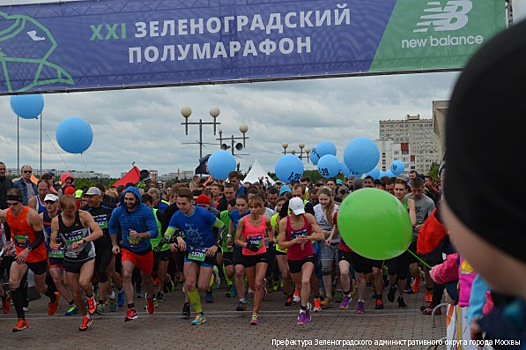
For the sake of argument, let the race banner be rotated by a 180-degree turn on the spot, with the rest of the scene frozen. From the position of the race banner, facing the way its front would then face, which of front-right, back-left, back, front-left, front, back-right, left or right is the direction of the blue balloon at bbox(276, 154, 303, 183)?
front

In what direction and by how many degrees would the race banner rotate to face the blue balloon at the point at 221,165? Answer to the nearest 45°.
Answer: approximately 180°

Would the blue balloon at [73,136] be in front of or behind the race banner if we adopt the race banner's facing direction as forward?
behind

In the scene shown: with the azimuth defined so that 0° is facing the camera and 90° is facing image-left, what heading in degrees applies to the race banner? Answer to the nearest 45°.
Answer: approximately 0°

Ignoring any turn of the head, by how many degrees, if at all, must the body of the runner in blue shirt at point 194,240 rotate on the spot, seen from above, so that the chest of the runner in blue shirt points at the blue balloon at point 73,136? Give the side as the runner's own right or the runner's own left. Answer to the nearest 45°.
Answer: approximately 135° to the runner's own right

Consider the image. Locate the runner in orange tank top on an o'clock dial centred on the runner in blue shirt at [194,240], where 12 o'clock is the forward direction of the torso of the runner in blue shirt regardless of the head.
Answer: The runner in orange tank top is roughly at 3 o'clock from the runner in blue shirt.

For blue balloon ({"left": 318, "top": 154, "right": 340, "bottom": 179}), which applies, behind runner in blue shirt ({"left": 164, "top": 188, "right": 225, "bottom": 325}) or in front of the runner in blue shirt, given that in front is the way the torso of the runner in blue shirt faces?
behind

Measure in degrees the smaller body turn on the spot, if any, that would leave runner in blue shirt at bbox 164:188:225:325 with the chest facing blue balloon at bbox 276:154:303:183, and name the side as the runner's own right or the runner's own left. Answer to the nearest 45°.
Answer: approximately 180°

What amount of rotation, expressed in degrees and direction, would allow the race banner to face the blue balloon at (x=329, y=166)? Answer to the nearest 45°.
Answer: approximately 180°

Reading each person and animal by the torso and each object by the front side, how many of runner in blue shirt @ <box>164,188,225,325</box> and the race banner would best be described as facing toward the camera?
2
